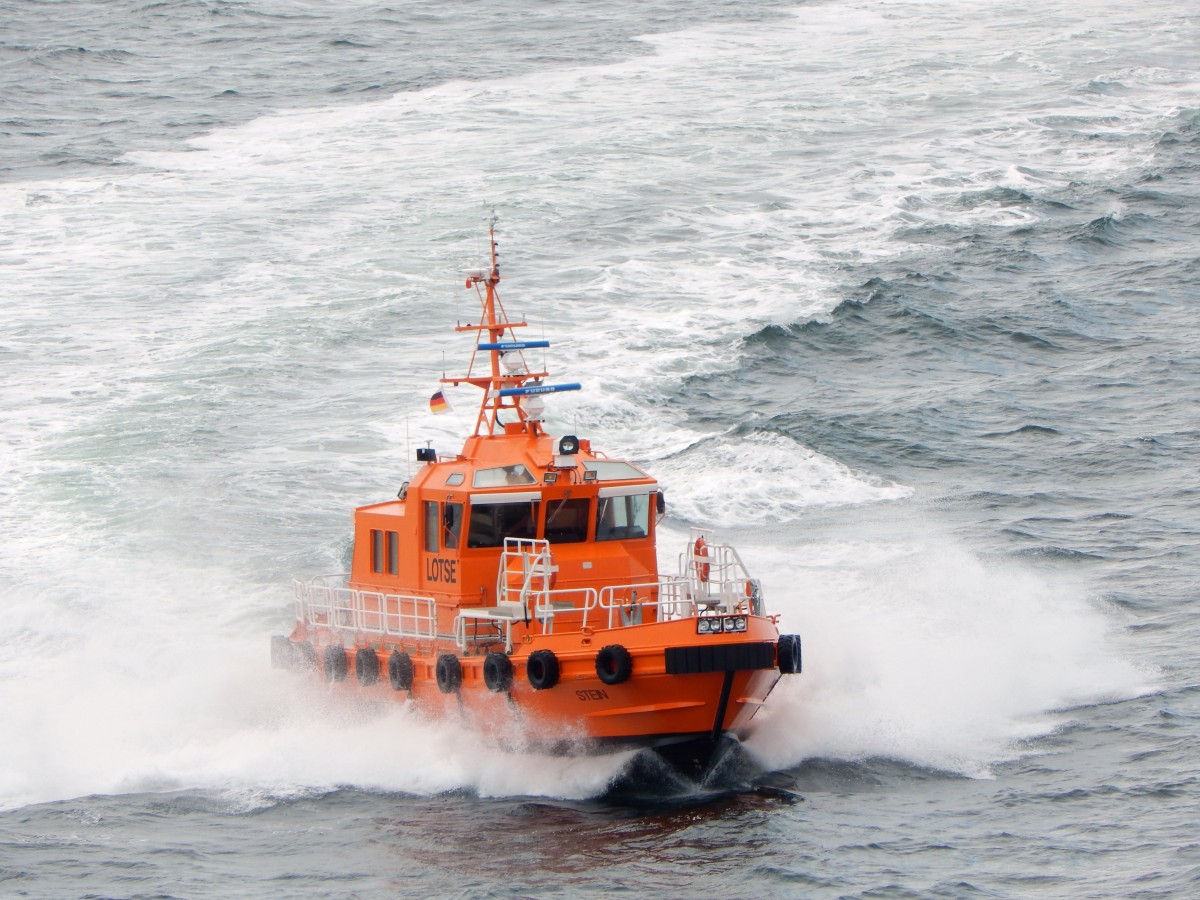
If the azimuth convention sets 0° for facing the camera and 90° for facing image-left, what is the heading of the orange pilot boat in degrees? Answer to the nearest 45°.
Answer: approximately 315°
